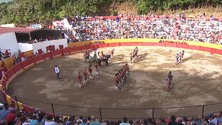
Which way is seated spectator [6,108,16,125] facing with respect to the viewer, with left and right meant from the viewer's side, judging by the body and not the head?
facing away from the viewer and to the right of the viewer

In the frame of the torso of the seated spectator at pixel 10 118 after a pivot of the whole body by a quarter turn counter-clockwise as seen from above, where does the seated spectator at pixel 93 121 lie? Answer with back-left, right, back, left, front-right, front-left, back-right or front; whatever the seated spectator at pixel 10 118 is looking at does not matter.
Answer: back
